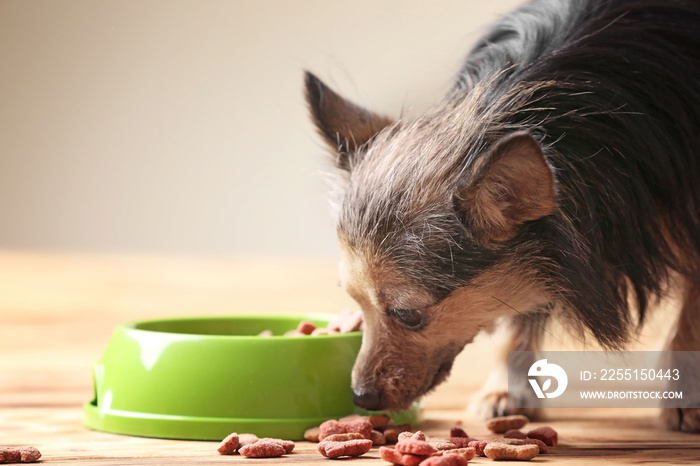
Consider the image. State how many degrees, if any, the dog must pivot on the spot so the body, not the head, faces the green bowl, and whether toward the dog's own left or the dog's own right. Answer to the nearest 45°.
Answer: approximately 45° to the dog's own right

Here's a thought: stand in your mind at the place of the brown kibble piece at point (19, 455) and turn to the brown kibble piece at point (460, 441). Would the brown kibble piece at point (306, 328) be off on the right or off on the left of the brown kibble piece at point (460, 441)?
left

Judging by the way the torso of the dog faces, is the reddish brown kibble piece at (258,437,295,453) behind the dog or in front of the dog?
in front

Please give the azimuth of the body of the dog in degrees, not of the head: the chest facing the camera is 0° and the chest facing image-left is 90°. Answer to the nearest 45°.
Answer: approximately 45°
